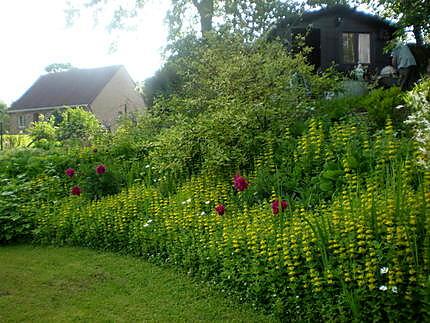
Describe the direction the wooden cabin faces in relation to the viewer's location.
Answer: facing the viewer

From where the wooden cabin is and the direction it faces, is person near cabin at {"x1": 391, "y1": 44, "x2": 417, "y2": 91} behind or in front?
in front

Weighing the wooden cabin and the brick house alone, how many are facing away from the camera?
0

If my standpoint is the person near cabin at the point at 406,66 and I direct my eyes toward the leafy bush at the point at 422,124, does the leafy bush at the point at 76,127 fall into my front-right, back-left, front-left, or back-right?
front-right

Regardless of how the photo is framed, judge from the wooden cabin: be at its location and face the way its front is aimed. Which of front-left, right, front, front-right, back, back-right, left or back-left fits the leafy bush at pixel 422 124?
front

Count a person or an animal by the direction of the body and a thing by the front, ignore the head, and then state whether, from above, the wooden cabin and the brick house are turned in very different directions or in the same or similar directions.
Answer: same or similar directions
